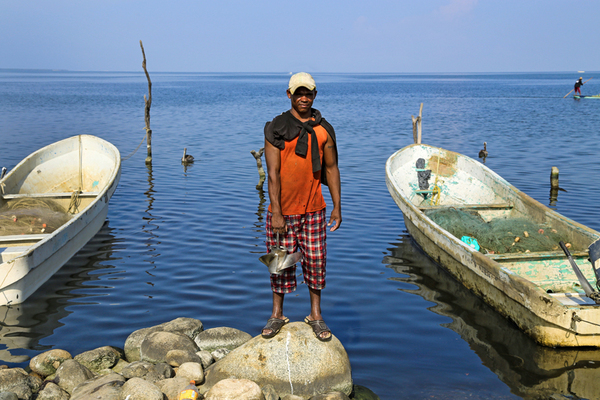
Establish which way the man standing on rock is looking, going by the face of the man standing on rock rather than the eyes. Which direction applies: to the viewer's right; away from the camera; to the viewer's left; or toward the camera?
toward the camera

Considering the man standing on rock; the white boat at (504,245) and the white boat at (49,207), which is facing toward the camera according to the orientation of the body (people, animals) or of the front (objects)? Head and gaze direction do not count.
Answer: the man standing on rock

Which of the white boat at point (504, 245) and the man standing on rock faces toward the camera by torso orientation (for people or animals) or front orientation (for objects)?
the man standing on rock

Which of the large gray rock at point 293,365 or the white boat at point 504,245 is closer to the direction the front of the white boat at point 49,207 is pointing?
the white boat

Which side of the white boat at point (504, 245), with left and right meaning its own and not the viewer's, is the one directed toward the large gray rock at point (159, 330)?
left

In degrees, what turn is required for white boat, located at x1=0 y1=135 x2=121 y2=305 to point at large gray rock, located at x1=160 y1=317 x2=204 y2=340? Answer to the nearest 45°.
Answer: approximately 135° to its right

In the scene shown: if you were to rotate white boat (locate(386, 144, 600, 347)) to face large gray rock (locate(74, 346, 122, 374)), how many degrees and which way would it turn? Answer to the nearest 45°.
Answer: approximately 90° to its left

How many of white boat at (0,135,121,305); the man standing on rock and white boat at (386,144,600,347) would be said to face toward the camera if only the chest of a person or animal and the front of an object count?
1

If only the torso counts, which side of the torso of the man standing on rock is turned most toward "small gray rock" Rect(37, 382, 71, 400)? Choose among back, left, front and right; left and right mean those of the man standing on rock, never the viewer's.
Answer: right

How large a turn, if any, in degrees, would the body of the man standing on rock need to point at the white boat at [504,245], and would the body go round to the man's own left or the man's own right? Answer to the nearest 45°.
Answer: approximately 135° to the man's own left

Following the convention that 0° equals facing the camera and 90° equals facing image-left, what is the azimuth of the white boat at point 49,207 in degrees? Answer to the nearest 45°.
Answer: approximately 225°

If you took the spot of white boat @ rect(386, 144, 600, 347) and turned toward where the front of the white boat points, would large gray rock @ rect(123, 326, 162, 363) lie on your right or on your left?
on your left

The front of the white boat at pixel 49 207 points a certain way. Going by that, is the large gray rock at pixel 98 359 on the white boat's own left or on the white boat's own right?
on the white boat's own right

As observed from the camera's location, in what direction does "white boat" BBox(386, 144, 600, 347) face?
facing away from the viewer and to the left of the viewer

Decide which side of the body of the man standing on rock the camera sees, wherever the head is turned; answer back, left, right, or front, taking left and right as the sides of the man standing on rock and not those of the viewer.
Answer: front

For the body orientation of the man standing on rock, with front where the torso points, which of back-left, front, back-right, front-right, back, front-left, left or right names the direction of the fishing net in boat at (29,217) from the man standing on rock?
back-right

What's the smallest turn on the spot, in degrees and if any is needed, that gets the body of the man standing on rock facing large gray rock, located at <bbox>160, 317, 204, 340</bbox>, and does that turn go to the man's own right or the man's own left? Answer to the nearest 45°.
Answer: approximately 135° to the man's own right
